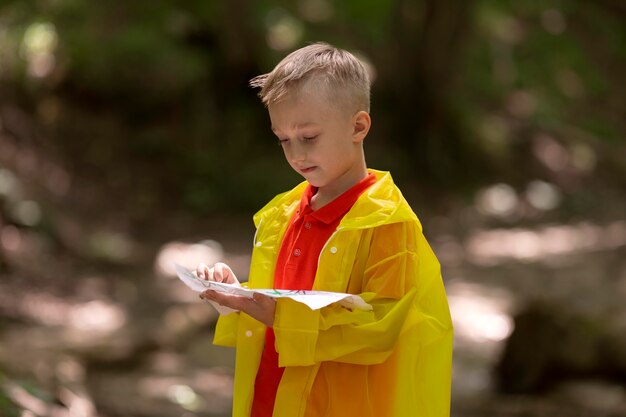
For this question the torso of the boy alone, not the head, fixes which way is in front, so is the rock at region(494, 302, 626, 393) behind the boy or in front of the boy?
behind

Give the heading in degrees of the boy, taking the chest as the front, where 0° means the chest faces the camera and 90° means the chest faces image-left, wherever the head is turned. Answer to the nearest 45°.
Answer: approximately 45°
